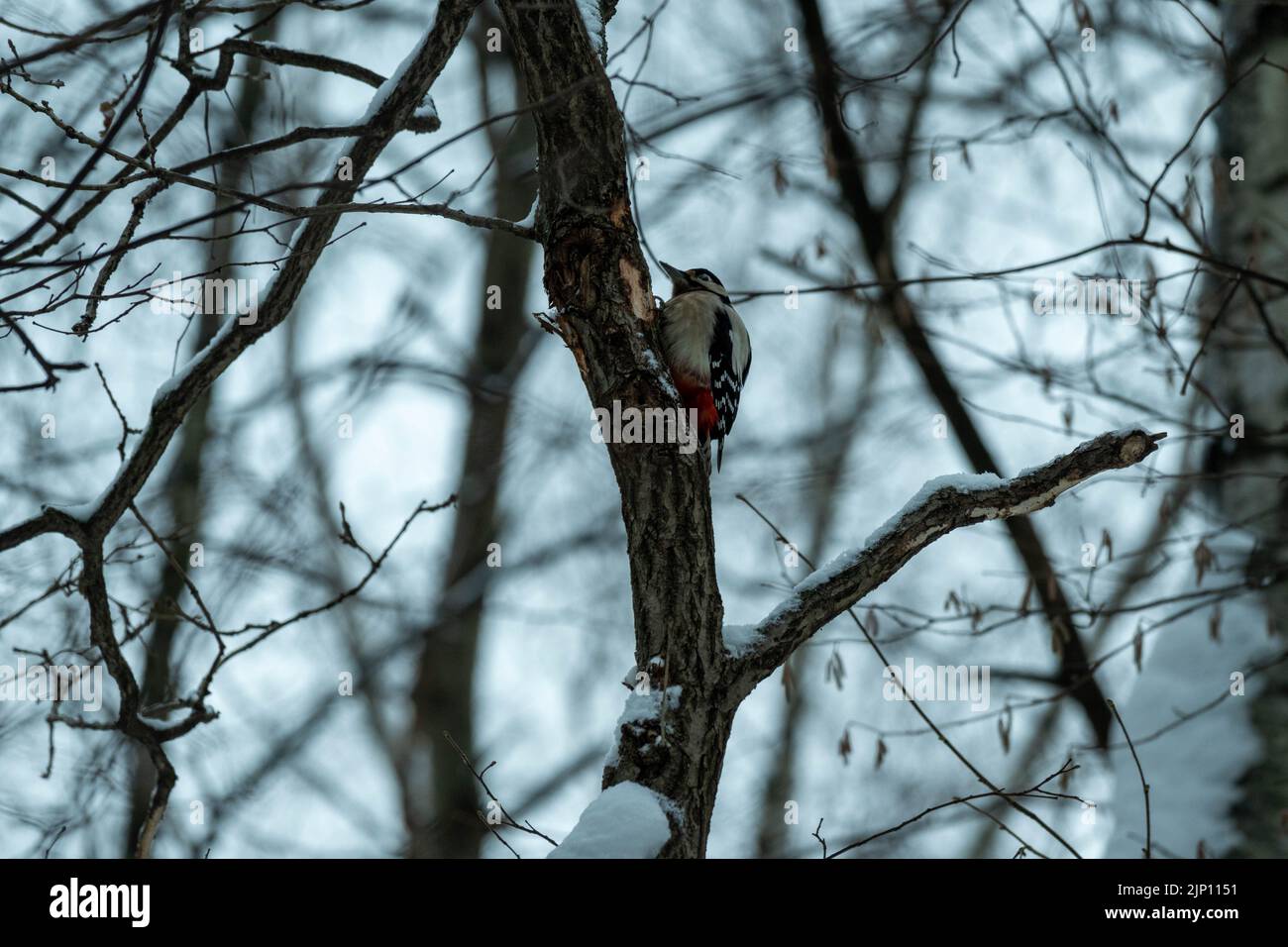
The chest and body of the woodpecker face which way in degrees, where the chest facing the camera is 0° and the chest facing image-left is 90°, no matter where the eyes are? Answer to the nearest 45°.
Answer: approximately 90°
